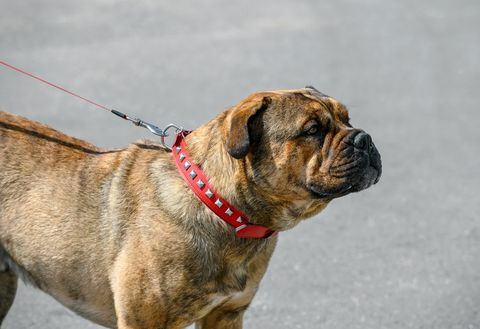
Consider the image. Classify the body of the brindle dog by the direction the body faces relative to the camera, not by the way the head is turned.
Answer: to the viewer's right
